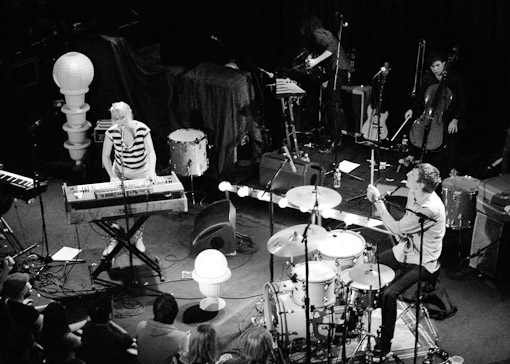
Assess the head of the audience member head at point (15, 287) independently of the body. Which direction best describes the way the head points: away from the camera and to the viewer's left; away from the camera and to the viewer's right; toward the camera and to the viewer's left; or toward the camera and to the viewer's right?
away from the camera and to the viewer's right

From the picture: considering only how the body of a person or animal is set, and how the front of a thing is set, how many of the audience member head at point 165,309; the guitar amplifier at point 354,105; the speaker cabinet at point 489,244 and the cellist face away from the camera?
1

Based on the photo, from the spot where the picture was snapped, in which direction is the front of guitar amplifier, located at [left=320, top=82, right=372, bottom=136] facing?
facing the viewer and to the left of the viewer

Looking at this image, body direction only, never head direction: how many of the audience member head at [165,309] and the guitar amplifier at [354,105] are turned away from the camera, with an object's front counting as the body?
1

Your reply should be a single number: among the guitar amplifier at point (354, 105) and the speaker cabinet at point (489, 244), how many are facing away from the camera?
0

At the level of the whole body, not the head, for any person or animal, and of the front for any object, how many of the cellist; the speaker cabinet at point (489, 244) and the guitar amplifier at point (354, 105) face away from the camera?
0

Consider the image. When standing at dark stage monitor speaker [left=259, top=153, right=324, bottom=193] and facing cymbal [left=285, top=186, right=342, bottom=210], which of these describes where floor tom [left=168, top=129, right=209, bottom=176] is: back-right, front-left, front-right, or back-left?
back-right

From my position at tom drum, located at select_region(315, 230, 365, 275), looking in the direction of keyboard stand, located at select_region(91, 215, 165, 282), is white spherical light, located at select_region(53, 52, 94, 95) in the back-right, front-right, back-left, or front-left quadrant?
front-right

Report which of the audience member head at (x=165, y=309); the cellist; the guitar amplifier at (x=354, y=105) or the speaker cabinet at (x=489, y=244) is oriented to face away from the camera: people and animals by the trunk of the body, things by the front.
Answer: the audience member head

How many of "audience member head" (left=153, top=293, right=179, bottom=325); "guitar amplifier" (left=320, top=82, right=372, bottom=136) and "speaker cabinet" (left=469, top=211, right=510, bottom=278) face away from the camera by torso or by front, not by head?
1

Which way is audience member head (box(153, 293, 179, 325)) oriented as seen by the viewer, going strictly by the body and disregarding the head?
away from the camera

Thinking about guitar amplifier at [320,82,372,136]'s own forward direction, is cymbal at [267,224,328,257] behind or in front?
in front

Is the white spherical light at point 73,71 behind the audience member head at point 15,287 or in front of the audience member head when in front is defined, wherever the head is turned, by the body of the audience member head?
in front

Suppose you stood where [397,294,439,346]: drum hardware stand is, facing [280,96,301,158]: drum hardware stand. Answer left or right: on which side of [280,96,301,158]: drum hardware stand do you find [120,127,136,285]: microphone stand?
left

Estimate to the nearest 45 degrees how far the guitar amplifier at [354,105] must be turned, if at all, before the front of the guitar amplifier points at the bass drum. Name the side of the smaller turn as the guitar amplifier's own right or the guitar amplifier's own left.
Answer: approximately 45° to the guitar amplifier's own left
